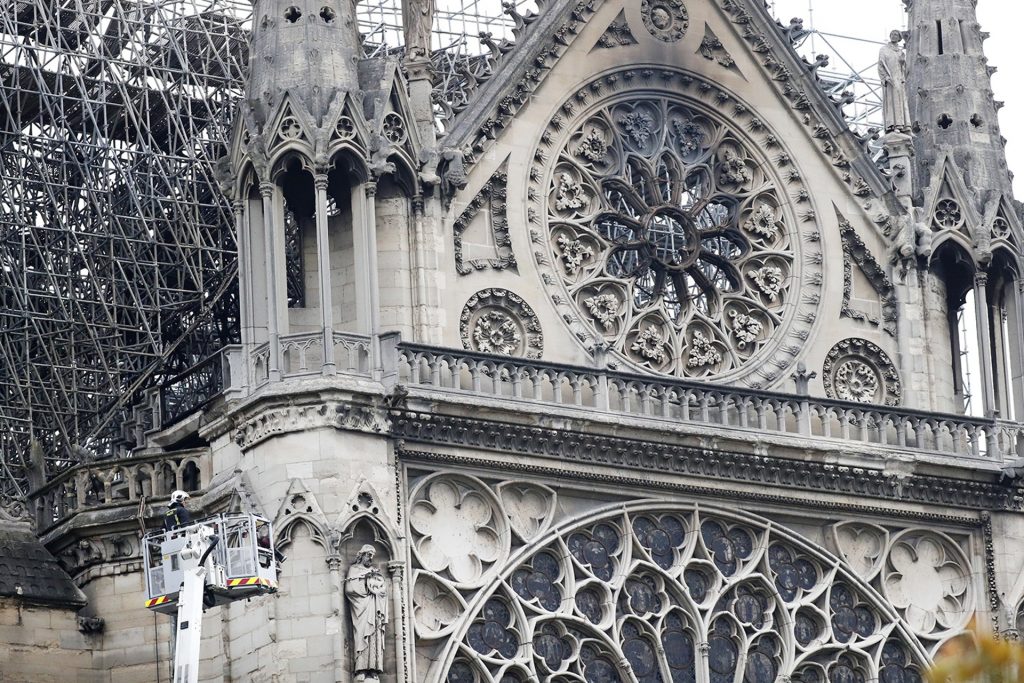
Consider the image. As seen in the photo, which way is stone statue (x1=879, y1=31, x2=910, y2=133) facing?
toward the camera

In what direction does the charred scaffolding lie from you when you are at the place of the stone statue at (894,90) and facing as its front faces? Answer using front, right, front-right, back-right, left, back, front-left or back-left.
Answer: right

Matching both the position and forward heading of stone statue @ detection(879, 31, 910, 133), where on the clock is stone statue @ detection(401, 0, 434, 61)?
stone statue @ detection(401, 0, 434, 61) is roughly at 2 o'clock from stone statue @ detection(879, 31, 910, 133).

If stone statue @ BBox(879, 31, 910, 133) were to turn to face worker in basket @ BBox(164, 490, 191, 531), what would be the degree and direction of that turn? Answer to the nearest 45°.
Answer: approximately 45° to its right

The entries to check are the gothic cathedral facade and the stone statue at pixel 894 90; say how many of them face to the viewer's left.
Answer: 0

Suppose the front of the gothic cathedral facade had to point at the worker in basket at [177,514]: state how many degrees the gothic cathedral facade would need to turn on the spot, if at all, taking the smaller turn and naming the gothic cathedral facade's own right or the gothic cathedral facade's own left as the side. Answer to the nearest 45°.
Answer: approximately 90° to the gothic cathedral facade's own right

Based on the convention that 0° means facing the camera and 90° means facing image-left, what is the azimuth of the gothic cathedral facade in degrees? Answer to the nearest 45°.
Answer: approximately 315°
